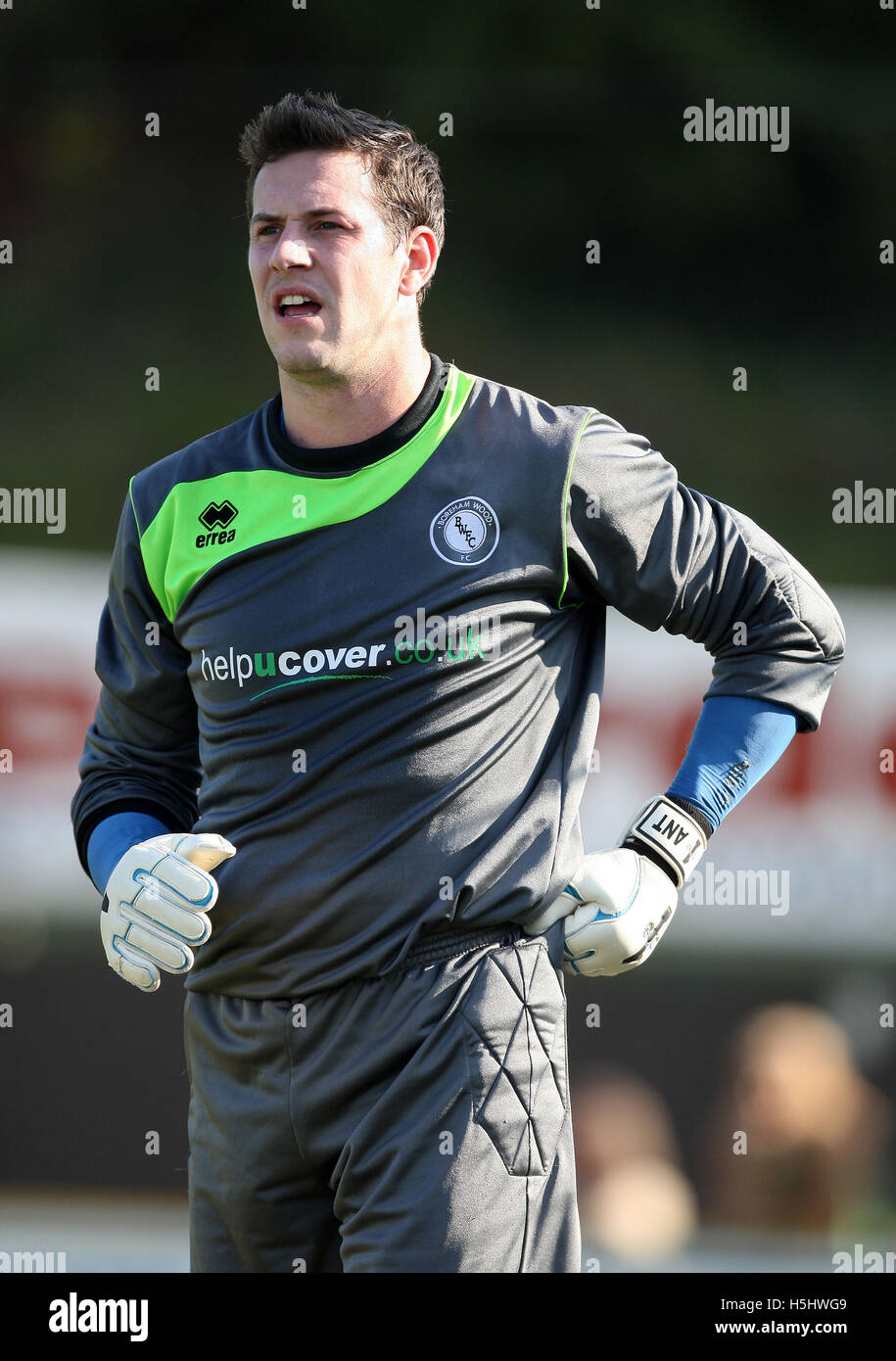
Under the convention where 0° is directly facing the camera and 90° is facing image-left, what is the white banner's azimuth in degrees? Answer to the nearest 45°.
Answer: approximately 0°
